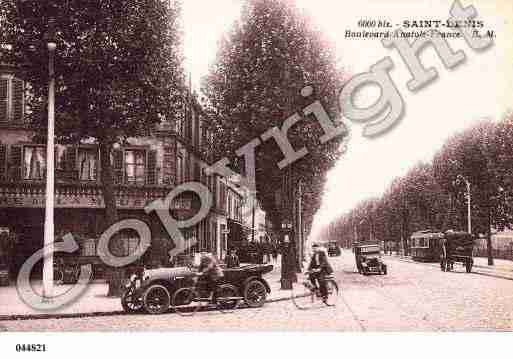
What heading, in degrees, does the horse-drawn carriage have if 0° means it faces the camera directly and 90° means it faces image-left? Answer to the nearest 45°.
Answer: approximately 180°

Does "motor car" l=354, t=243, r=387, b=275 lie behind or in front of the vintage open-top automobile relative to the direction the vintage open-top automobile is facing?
behind

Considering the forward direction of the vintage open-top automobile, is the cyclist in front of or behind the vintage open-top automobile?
behind

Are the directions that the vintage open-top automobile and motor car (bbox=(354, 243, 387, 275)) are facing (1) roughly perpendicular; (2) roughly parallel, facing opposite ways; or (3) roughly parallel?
roughly perpendicular

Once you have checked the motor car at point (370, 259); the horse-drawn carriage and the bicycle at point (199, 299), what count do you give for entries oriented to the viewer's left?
1

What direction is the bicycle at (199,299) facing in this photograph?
to the viewer's left

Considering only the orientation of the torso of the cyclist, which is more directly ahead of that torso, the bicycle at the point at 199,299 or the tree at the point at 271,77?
the bicycle

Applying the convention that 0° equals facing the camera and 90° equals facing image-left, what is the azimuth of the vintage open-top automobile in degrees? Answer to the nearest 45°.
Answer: approximately 45°

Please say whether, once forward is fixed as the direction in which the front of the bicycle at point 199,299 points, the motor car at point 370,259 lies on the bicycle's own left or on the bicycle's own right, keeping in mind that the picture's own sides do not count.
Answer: on the bicycle's own right

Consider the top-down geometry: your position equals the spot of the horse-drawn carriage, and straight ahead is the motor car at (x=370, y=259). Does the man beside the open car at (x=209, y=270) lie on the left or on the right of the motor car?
left

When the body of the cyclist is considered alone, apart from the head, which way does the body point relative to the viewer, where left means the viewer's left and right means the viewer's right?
facing the viewer and to the left of the viewer

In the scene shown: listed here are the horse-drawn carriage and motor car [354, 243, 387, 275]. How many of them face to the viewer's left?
0

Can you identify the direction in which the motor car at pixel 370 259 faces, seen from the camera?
facing the viewer and to the right of the viewer
